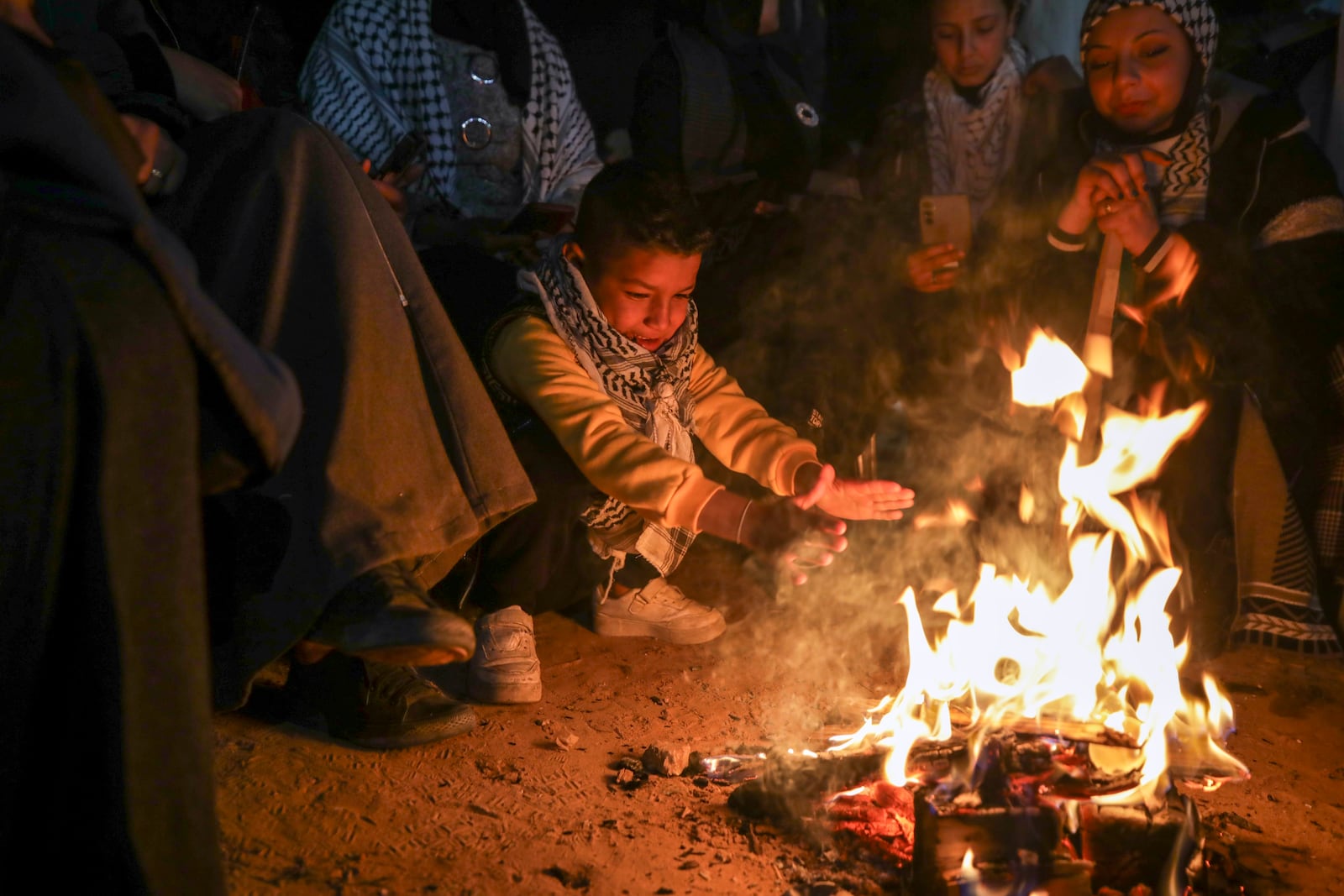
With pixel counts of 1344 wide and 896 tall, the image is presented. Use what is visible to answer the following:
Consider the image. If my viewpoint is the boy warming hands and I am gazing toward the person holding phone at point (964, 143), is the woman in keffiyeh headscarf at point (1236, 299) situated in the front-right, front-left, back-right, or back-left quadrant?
front-right

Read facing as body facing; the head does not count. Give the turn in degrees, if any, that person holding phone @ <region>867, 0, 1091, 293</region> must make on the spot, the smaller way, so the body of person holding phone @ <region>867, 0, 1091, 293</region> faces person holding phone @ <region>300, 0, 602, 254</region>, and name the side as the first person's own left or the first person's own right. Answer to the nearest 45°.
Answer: approximately 45° to the first person's own right

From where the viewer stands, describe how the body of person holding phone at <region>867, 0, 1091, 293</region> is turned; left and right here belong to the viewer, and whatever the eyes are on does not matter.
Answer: facing the viewer

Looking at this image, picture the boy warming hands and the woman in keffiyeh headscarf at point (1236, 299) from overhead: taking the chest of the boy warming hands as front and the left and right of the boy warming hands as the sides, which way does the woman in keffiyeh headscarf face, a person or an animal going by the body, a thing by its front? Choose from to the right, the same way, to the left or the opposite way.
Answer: to the right

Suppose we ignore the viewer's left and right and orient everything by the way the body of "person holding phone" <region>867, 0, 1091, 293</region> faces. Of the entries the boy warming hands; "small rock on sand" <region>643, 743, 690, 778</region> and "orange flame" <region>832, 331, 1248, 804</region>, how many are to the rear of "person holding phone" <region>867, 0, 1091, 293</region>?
0

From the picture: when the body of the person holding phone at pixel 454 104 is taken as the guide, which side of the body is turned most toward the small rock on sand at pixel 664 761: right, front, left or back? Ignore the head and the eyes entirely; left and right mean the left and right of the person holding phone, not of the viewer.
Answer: front

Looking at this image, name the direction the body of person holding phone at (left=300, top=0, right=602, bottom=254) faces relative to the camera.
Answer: toward the camera

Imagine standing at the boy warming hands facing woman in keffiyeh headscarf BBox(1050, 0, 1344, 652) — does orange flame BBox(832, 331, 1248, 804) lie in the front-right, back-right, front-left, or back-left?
front-right

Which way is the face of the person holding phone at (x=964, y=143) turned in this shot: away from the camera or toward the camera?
toward the camera

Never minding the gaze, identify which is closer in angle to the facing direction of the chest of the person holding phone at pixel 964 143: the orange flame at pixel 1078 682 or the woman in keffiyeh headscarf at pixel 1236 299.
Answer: the orange flame

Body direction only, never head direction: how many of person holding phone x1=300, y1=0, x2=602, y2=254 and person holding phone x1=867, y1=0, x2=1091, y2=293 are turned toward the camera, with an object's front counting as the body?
2

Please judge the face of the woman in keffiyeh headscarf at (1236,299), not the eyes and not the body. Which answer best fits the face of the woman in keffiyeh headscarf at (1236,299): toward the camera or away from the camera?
toward the camera

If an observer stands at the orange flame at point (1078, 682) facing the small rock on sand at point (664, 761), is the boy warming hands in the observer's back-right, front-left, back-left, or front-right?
front-right

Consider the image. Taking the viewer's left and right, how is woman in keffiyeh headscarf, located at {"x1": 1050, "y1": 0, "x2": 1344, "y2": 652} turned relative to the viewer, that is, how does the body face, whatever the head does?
facing the viewer and to the left of the viewer

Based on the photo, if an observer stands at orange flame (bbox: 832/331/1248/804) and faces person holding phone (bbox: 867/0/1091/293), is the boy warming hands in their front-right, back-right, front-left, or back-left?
front-left

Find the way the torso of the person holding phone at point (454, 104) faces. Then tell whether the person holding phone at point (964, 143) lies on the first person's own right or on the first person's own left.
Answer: on the first person's own left
